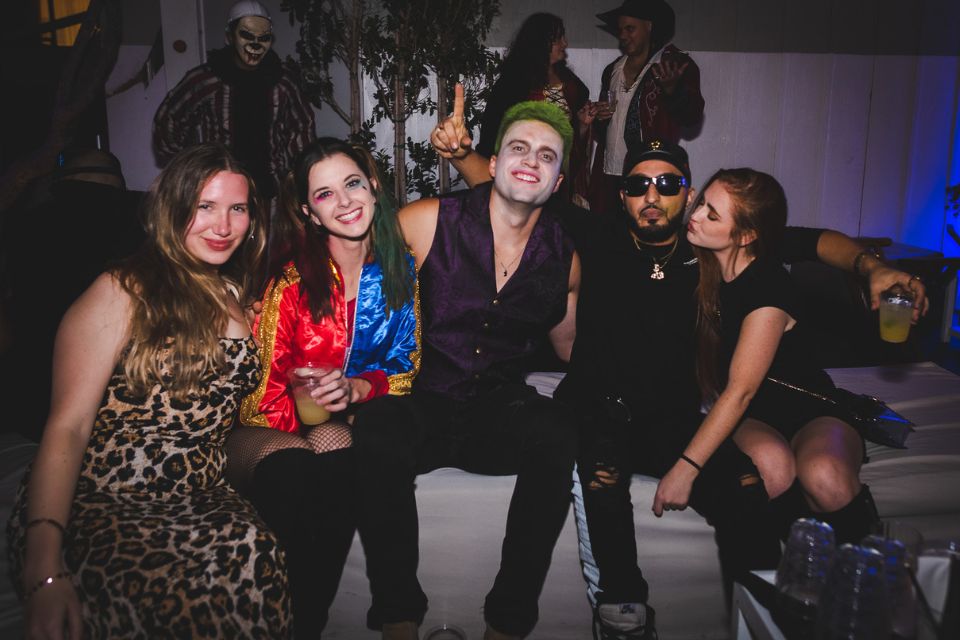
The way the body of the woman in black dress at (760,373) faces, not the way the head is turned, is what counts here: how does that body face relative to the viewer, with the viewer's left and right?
facing the viewer and to the left of the viewer

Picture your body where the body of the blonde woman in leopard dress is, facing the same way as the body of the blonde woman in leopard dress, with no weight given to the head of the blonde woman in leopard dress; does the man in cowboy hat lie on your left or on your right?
on your left

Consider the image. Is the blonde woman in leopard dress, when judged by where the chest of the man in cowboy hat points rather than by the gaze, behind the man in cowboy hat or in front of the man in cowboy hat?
in front

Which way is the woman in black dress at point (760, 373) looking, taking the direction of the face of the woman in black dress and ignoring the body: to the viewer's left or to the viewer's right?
to the viewer's left

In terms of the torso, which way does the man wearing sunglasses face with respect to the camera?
toward the camera

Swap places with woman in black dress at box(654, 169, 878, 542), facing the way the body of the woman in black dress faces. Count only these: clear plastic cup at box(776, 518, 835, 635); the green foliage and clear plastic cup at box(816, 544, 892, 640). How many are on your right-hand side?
1

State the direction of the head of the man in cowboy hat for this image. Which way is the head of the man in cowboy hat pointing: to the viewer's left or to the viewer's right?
to the viewer's left

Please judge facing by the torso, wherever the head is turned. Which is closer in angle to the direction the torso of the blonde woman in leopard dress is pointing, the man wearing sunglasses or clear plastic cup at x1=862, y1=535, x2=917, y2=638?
the clear plastic cup

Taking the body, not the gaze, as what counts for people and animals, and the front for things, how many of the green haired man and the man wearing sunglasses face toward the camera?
2

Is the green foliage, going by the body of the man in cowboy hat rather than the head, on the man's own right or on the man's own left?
on the man's own right

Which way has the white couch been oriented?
toward the camera

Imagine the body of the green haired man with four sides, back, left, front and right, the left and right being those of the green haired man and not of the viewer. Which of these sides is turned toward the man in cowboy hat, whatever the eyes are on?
back

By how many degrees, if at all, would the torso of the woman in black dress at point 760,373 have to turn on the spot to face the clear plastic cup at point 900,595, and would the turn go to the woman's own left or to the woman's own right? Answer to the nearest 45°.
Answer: approximately 45° to the woman's own left

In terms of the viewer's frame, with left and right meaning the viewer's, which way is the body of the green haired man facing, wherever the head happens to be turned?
facing the viewer

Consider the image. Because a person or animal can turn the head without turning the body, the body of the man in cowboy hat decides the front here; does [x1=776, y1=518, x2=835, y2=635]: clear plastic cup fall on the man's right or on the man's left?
on the man's left

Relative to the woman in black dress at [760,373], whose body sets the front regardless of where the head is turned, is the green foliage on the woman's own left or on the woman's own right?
on the woman's own right
